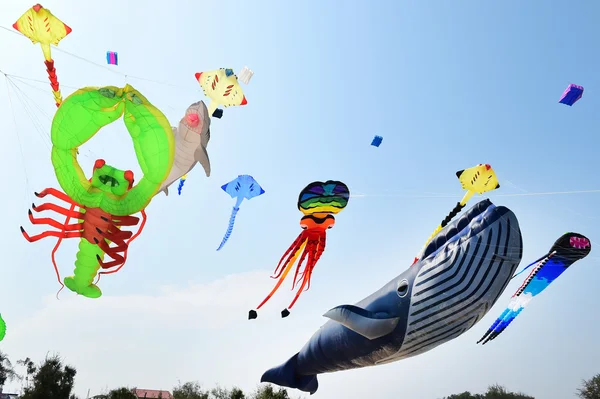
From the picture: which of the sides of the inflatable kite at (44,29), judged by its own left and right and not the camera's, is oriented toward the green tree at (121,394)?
back
